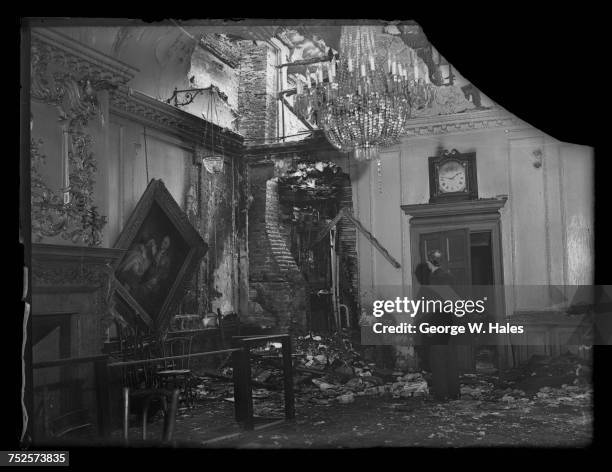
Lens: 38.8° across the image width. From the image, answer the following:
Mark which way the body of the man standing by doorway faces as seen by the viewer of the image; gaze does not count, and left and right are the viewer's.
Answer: facing to the left of the viewer

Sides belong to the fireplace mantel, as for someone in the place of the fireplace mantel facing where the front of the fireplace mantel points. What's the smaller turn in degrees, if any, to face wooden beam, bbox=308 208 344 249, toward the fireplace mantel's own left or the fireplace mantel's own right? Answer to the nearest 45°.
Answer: approximately 45° to the fireplace mantel's own left

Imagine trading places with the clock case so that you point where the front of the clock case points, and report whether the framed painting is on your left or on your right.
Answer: on your right

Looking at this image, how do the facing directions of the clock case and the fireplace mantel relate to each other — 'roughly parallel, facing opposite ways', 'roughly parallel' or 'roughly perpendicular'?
roughly perpendicular

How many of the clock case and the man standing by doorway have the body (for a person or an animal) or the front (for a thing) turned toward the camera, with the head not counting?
1

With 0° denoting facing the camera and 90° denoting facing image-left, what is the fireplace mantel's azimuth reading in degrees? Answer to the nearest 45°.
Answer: approximately 315°

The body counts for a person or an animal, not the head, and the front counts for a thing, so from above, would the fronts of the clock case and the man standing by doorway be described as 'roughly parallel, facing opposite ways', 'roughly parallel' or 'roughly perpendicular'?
roughly perpendicular

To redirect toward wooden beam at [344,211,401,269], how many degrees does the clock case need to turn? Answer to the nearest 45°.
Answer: approximately 90° to its right

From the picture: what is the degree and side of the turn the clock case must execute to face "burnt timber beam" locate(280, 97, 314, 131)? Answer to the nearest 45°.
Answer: approximately 90° to its right

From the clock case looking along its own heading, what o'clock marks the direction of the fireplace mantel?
The fireplace mantel is roughly at 2 o'clock from the clock case.
